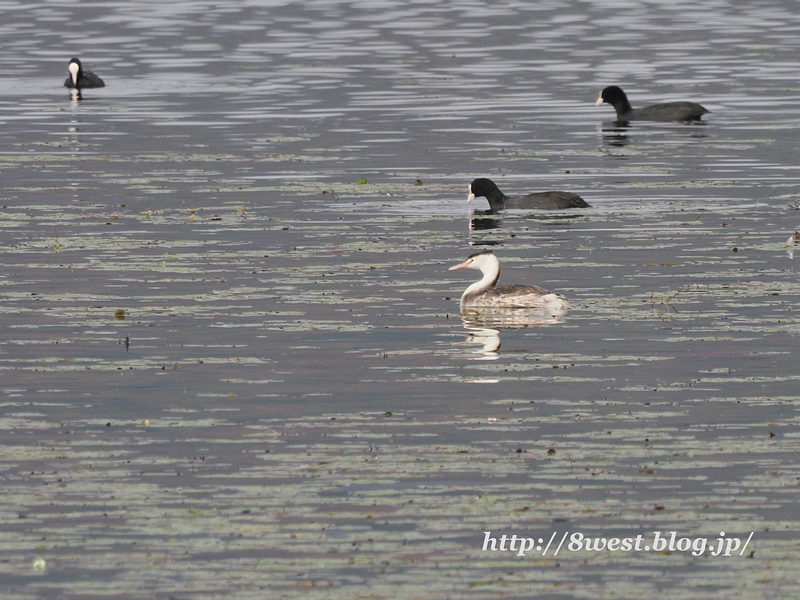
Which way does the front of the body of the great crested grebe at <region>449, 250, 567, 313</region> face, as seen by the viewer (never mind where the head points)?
to the viewer's left

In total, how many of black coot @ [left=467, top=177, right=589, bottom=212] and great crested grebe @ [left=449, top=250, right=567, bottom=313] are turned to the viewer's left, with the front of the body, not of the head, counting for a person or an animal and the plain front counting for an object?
2

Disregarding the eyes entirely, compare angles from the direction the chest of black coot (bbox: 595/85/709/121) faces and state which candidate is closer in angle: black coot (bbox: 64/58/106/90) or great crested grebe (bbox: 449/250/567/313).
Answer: the black coot

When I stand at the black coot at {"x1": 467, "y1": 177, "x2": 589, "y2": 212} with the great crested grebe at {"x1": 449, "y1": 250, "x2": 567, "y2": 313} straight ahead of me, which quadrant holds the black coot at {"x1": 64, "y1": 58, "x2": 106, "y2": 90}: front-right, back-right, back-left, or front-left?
back-right

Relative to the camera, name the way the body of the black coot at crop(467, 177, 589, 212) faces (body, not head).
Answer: to the viewer's left
